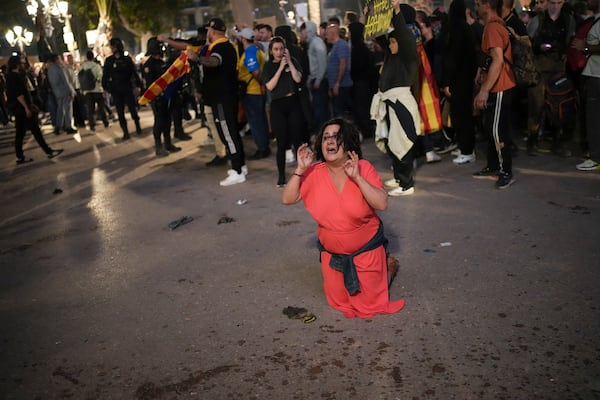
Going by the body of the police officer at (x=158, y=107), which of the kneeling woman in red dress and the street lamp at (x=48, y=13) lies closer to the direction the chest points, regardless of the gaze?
the kneeling woman in red dress

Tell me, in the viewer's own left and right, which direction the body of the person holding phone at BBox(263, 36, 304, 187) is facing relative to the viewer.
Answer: facing the viewer

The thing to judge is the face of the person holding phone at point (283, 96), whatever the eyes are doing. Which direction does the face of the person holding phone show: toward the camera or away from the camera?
toward the camera

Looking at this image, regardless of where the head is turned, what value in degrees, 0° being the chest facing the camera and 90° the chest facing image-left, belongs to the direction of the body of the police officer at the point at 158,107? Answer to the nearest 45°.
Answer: approximately 315°

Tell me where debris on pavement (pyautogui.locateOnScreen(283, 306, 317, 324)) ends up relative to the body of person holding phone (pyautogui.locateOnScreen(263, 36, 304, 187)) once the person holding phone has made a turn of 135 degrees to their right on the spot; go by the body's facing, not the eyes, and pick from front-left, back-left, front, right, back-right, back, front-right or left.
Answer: back-left

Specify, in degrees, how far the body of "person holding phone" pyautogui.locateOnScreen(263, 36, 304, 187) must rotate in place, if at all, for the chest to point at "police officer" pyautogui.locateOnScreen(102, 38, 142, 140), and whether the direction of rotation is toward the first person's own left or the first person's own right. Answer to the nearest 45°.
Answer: approximately 135° to the first person's own right

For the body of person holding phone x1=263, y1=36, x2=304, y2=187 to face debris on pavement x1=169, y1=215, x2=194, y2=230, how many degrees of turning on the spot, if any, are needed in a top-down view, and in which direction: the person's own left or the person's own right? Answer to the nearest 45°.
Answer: approximately 45° to the person's own right

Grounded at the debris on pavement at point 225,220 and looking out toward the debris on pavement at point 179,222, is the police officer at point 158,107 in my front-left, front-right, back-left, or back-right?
front-right

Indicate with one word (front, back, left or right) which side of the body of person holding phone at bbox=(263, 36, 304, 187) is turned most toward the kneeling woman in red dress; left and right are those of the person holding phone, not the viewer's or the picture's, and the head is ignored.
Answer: front

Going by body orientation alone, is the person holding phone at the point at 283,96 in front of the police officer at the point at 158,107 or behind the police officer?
in front

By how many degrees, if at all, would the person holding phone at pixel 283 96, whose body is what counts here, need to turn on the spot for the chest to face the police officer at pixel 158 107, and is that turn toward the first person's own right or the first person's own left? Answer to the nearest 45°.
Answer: approximately 135° to the first person's own right

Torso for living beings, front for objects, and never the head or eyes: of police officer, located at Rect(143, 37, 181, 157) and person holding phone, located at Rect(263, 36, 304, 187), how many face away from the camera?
0

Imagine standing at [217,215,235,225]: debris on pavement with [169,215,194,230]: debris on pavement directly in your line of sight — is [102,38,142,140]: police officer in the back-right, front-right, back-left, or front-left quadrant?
front-right

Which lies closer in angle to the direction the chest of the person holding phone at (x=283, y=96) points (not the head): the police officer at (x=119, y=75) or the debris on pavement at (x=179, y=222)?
the debris on pavement
